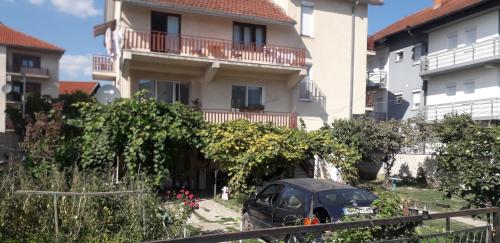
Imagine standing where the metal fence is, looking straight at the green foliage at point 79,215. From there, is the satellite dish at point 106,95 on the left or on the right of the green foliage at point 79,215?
right

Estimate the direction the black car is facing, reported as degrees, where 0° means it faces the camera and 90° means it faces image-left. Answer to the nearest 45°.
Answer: approximately 135°

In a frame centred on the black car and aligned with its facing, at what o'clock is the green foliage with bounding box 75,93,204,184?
The green foliage is roughly at 12 o'clock from the black car.

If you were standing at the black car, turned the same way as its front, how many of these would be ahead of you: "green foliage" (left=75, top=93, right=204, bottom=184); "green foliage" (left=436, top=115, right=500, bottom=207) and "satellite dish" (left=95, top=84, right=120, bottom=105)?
2

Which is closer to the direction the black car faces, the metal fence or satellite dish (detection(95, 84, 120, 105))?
the satellite dish

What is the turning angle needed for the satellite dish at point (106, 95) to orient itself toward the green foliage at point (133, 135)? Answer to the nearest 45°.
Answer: approximately 45° to its left

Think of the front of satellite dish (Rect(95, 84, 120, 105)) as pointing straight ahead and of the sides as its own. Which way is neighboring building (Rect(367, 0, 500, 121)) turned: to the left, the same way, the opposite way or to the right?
to the right

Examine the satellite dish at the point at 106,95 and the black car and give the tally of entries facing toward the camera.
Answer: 1

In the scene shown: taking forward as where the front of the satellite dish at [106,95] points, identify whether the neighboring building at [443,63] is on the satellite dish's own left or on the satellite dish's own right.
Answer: on the satellite dish's own left

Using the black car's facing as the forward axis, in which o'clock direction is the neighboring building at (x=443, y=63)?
The neighboring building is roughly at 2 o'clock from the black car.

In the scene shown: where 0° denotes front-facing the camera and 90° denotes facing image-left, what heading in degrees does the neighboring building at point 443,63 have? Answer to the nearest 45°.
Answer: approximately 45°
